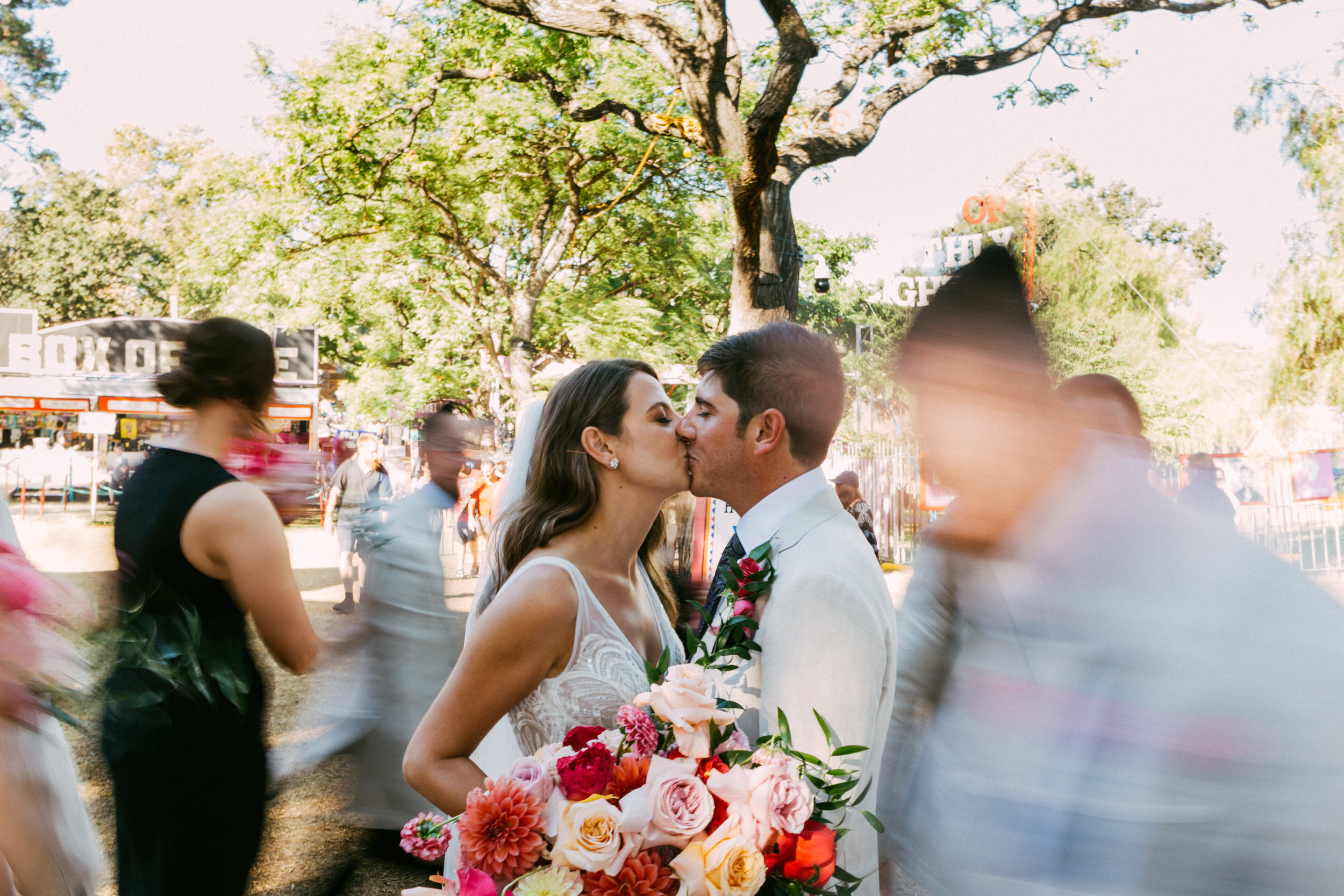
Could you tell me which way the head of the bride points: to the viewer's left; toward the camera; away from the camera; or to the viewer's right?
to the viewer's right

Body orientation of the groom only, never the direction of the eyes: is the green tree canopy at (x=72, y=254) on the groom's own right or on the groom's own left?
on the groom's own right

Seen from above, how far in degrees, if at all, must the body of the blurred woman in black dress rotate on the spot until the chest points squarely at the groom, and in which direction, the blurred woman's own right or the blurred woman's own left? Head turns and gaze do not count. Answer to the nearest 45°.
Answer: approximately 90° to the blurred woman's own right

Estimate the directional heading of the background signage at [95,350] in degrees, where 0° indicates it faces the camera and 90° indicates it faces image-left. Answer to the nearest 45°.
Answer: approximately 0°

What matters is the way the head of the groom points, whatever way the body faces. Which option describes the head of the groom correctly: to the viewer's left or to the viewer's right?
to the viewer's left

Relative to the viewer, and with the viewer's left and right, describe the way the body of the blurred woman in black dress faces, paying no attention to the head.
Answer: facing away from the viewer and to the right of the viewer

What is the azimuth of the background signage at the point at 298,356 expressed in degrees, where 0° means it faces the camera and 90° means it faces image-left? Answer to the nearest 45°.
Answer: approximately 0°

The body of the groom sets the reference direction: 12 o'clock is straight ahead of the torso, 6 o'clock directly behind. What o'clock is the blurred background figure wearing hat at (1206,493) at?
The blurred background figure wearing hat is roughly at 4 o'clock from the groom.
